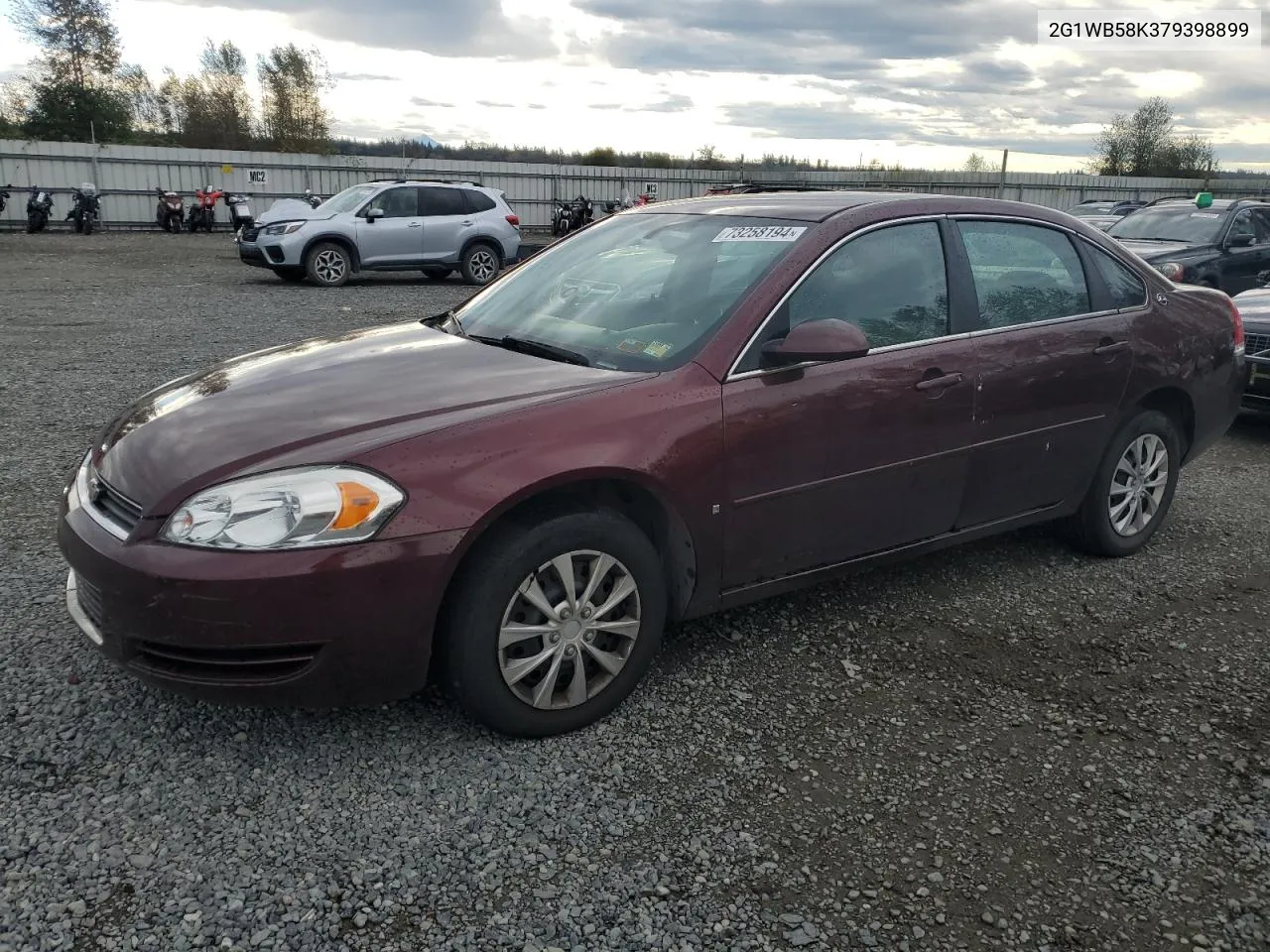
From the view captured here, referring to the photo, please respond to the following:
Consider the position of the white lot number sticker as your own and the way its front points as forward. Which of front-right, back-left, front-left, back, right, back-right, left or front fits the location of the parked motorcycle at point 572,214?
back-right

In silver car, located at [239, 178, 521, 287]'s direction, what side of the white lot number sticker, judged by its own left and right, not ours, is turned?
right

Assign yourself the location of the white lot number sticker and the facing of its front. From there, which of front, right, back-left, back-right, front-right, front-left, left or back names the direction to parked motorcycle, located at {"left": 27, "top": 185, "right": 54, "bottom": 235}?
right

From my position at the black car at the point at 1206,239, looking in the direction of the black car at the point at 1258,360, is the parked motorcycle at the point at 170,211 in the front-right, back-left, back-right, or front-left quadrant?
back-right

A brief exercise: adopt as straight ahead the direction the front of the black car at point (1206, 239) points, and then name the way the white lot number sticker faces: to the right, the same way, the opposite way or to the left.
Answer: the same way

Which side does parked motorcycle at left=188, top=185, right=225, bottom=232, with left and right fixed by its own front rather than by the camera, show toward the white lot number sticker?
front

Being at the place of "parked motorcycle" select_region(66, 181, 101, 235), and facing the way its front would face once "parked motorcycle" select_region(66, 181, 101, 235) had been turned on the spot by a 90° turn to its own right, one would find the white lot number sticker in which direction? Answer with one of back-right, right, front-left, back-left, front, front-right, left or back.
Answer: left

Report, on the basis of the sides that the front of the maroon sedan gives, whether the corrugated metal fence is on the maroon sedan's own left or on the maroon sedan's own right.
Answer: on the maroon sedan's own right

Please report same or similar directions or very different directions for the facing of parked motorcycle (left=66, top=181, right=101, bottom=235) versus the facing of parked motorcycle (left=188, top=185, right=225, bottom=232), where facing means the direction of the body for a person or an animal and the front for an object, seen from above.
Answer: same or similar directions

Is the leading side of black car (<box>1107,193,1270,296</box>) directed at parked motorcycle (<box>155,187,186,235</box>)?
no

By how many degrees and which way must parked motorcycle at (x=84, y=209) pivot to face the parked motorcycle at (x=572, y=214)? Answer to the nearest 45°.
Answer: approximately 90° to its left

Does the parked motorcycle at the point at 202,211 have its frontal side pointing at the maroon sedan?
yes

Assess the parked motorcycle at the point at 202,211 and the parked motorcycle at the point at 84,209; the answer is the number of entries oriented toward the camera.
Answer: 2

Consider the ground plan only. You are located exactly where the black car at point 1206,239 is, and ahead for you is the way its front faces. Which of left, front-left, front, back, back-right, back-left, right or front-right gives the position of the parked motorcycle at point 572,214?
right

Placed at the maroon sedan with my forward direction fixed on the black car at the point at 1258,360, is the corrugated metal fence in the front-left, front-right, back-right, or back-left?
front-left

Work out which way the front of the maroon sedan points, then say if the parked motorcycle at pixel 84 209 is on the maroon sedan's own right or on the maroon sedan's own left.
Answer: on the maroon sedan's own right

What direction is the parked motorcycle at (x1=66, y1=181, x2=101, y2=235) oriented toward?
toward the camera

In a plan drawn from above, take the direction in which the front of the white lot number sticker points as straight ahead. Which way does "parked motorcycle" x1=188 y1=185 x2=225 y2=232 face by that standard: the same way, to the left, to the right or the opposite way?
to the left
